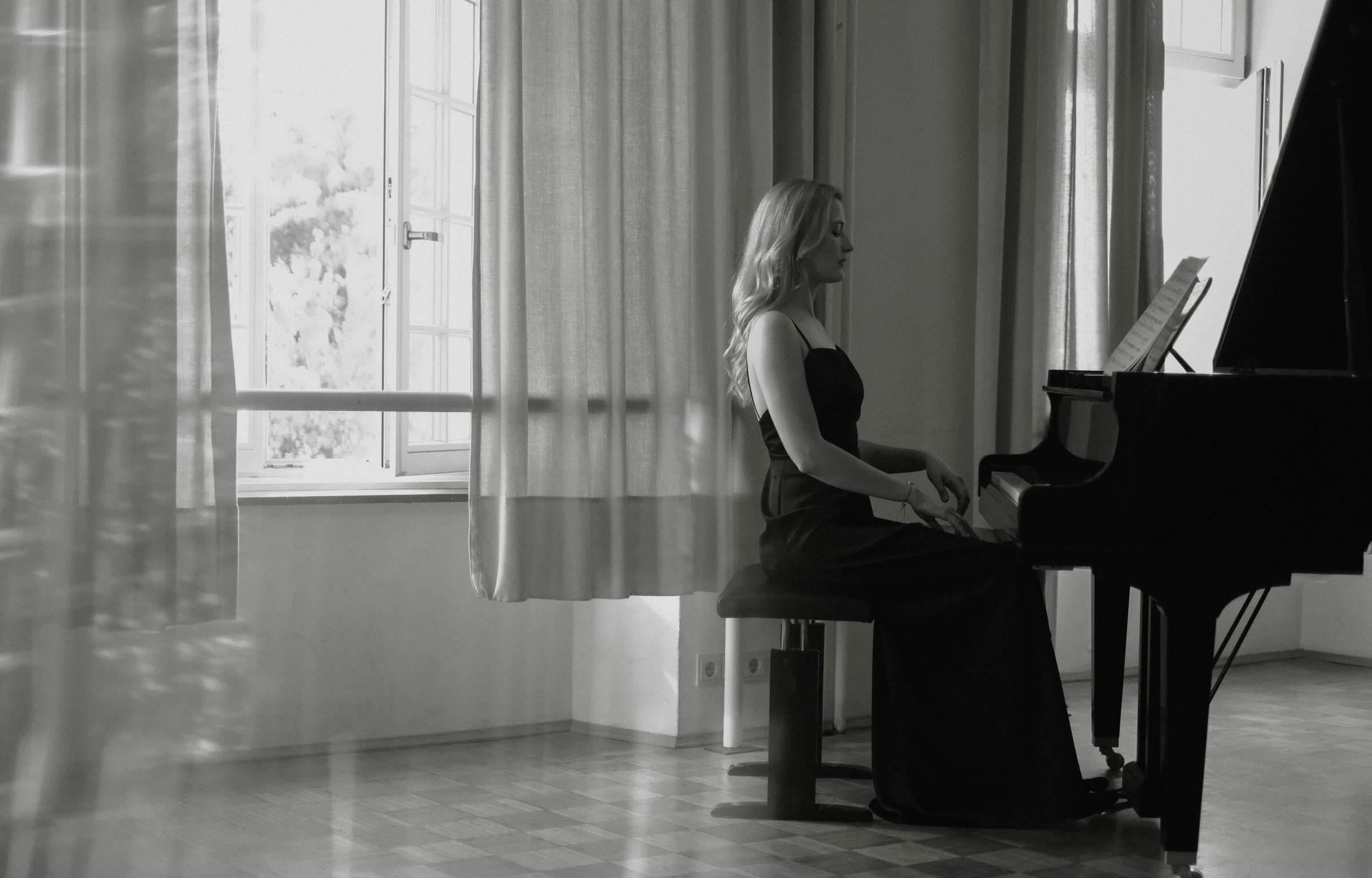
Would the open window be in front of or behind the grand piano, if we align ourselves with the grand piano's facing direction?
in front

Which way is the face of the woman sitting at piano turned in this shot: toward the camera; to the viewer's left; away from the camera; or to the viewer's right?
to the viewer's right

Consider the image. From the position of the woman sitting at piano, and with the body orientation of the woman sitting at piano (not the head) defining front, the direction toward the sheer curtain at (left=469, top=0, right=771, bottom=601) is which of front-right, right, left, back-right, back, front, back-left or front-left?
back-left

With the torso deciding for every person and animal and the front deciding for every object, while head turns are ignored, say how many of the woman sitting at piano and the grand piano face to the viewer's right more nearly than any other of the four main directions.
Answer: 1

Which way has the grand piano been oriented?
to the viewer's left

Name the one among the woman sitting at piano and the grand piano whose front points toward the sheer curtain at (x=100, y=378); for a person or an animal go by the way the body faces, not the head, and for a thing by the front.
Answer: the grand piano

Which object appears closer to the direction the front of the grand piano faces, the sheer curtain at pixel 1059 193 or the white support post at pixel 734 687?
the white support post

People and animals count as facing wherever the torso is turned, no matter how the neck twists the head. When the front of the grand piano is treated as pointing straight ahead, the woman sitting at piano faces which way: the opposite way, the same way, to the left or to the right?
the opposite way

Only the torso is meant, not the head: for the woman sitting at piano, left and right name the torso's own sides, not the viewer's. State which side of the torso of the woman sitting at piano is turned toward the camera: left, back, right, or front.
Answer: right
